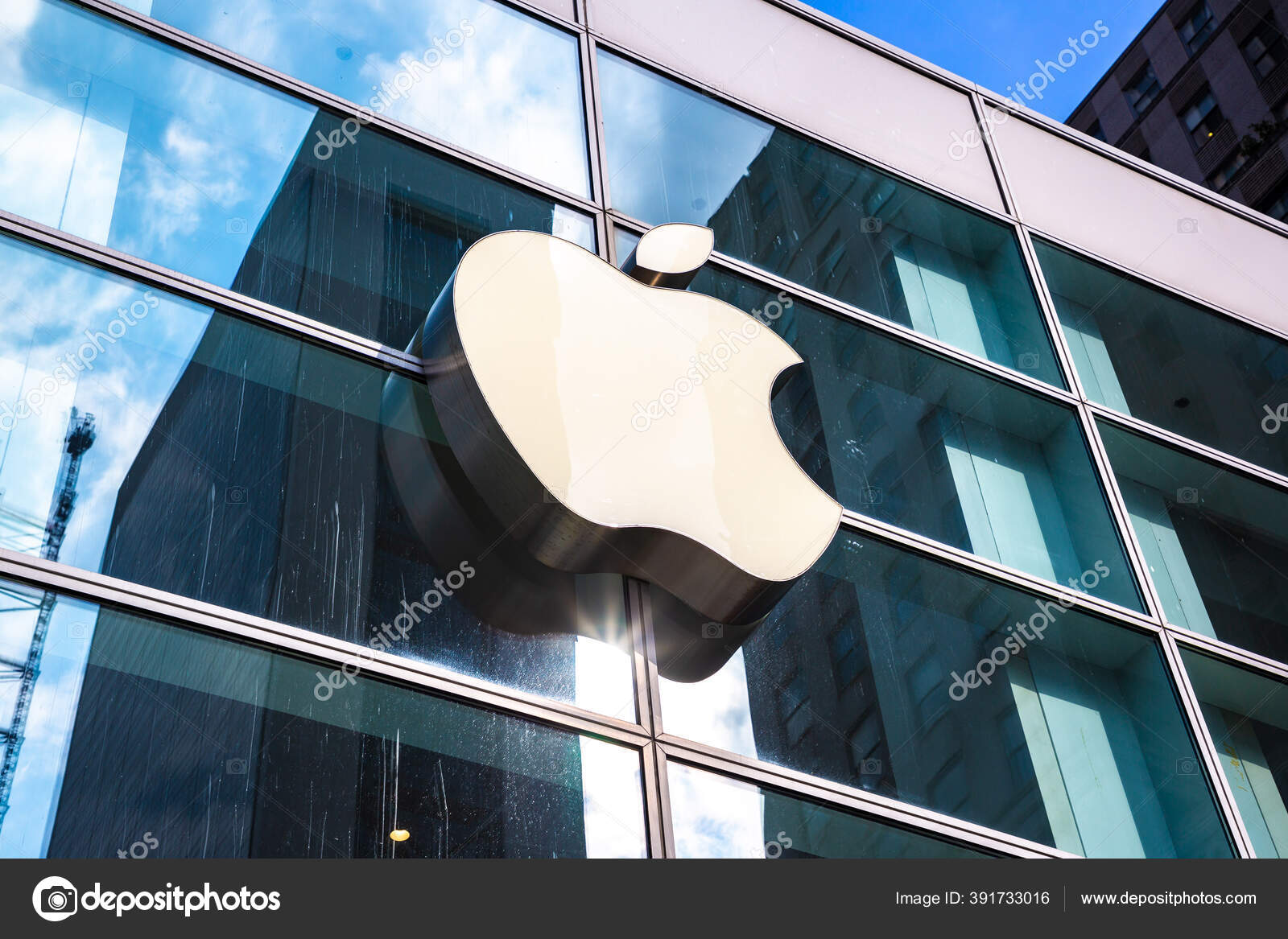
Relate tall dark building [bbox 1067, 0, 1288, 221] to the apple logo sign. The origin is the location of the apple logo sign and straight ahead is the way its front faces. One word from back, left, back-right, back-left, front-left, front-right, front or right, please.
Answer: back-left
